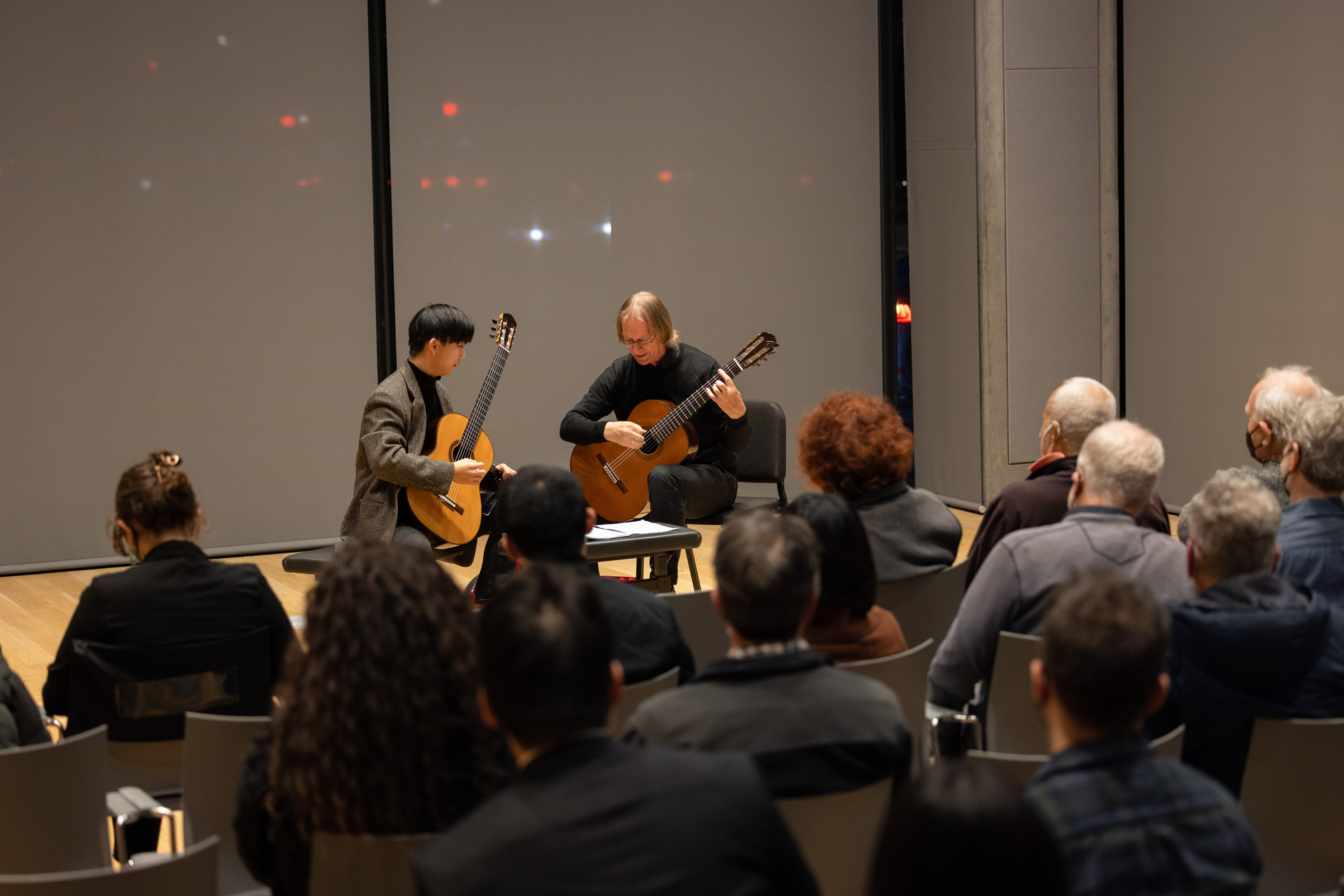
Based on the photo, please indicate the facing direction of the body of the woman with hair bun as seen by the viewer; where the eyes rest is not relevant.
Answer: away from the camera

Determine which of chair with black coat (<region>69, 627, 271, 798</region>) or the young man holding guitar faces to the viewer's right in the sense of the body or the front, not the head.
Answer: the young man holding guitar

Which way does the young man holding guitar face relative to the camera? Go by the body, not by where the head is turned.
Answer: to the viewer's right

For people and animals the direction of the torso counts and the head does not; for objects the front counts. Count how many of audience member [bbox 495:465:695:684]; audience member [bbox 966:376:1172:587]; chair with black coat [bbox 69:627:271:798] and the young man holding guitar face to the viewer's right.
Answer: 1

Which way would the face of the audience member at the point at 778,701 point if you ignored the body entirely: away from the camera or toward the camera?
away from the camera

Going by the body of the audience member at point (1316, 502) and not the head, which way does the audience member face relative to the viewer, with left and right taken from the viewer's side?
facing away from the viewer and to the left of the viewer

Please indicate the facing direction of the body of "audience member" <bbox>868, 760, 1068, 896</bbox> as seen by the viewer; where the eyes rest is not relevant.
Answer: away from the camera

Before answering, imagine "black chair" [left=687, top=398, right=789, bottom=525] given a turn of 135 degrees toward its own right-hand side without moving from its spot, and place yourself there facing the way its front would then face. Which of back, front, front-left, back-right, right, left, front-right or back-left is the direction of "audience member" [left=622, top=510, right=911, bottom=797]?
back

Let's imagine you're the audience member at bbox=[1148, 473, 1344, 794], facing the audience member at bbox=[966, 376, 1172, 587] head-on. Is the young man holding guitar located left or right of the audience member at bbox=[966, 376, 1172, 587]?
left

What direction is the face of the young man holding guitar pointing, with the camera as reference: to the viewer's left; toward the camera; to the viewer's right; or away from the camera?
to the viewer's right

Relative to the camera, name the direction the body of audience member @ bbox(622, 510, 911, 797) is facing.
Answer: away from the camera

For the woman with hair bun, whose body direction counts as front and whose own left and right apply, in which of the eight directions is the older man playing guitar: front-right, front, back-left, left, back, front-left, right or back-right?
front-right

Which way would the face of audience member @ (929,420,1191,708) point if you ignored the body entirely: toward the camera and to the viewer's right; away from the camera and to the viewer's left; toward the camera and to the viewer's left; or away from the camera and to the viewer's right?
away from the camera and to the viewer's left

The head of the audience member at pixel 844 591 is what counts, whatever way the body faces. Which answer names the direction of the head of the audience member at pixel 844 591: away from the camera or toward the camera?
away from the camera

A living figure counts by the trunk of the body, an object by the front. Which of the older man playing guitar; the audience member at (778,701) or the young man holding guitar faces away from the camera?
the audience member

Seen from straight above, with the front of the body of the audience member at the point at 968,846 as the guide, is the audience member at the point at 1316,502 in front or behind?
in front
